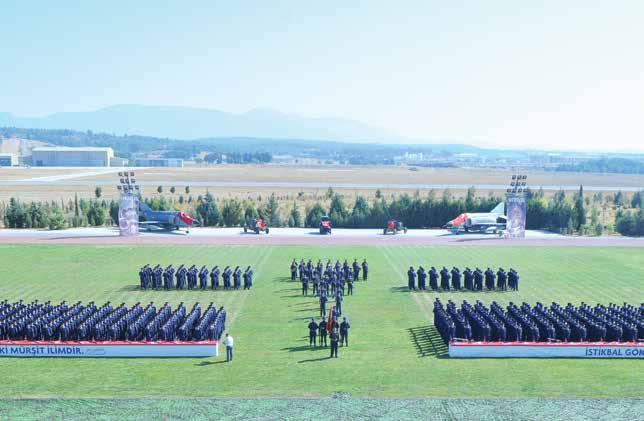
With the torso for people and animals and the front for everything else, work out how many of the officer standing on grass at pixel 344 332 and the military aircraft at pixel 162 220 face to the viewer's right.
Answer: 1

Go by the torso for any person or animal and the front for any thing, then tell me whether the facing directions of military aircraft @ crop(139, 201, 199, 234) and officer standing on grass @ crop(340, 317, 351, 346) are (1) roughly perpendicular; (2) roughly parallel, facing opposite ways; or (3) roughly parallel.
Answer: roughly perpendicular

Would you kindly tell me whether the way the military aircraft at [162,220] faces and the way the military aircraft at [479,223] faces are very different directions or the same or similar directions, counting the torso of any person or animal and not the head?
very different directions

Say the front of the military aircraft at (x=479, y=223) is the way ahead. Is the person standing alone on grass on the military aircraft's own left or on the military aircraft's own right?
on the military aircraft's own left

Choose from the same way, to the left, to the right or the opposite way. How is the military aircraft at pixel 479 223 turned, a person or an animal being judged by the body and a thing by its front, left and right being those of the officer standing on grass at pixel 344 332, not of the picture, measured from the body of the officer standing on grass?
to the right

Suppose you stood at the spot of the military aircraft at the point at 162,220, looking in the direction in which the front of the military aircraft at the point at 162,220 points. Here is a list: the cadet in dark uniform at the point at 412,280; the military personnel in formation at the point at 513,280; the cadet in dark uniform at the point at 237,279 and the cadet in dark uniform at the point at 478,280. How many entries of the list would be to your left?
0

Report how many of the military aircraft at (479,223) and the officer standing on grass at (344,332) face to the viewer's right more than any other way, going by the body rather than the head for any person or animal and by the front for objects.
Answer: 0

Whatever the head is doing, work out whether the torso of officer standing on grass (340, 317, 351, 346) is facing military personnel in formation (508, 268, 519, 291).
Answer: no

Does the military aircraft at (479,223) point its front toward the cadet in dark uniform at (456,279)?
no

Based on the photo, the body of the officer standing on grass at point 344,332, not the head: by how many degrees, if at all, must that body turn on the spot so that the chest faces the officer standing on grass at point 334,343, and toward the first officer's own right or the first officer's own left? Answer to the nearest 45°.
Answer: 0° — they already face them

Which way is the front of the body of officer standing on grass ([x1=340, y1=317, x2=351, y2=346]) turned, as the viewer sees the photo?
toward the camera

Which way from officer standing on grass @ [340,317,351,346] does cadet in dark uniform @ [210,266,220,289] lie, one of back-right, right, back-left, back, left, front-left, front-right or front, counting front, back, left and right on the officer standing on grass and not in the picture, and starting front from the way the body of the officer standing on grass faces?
back-right

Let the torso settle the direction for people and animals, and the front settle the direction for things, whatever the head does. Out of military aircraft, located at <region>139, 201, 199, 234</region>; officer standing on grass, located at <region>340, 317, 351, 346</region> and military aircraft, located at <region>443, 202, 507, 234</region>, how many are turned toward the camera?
1

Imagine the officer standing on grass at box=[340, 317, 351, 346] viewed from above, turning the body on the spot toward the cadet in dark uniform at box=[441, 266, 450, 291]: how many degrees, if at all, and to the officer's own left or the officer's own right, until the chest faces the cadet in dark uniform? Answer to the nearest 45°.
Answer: approximately 135° to the officer's own left

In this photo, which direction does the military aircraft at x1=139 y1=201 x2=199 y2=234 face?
to the viewer's right

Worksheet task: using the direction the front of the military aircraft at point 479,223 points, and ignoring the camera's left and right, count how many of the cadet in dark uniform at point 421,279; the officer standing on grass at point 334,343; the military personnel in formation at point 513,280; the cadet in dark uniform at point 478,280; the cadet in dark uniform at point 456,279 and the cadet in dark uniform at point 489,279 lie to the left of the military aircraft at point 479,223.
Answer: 6

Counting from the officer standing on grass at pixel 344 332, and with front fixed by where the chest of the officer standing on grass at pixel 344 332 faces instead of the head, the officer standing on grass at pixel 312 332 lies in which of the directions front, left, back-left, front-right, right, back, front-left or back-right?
right

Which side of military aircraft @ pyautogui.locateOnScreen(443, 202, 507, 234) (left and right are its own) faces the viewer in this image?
left

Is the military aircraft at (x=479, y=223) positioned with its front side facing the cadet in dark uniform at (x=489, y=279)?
no
